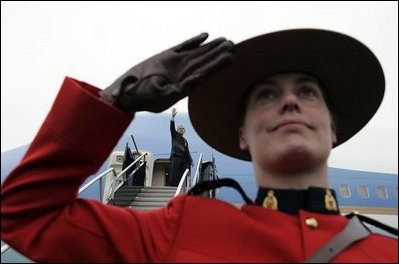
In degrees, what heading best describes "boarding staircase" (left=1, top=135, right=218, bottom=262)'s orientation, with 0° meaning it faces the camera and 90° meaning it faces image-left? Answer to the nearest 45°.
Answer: approximately 0°

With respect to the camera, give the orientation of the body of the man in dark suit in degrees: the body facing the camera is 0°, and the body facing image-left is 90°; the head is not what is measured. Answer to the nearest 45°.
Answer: approximately 315°
